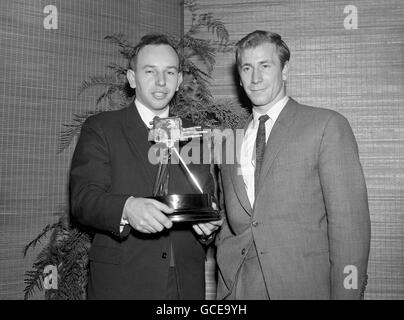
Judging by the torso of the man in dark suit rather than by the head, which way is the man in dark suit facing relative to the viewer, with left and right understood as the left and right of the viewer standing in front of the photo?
facing the viewer and to the right of the viewer

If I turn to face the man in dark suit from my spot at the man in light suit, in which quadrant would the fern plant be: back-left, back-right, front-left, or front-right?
front-right

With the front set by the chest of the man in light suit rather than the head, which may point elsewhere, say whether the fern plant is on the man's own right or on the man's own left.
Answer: on the man's own right

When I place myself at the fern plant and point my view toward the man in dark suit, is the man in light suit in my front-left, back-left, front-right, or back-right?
front-left

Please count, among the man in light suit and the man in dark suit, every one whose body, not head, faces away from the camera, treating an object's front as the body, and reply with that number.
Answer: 0

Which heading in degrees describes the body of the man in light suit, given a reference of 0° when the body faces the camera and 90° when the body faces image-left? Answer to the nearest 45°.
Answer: approximately 45°
